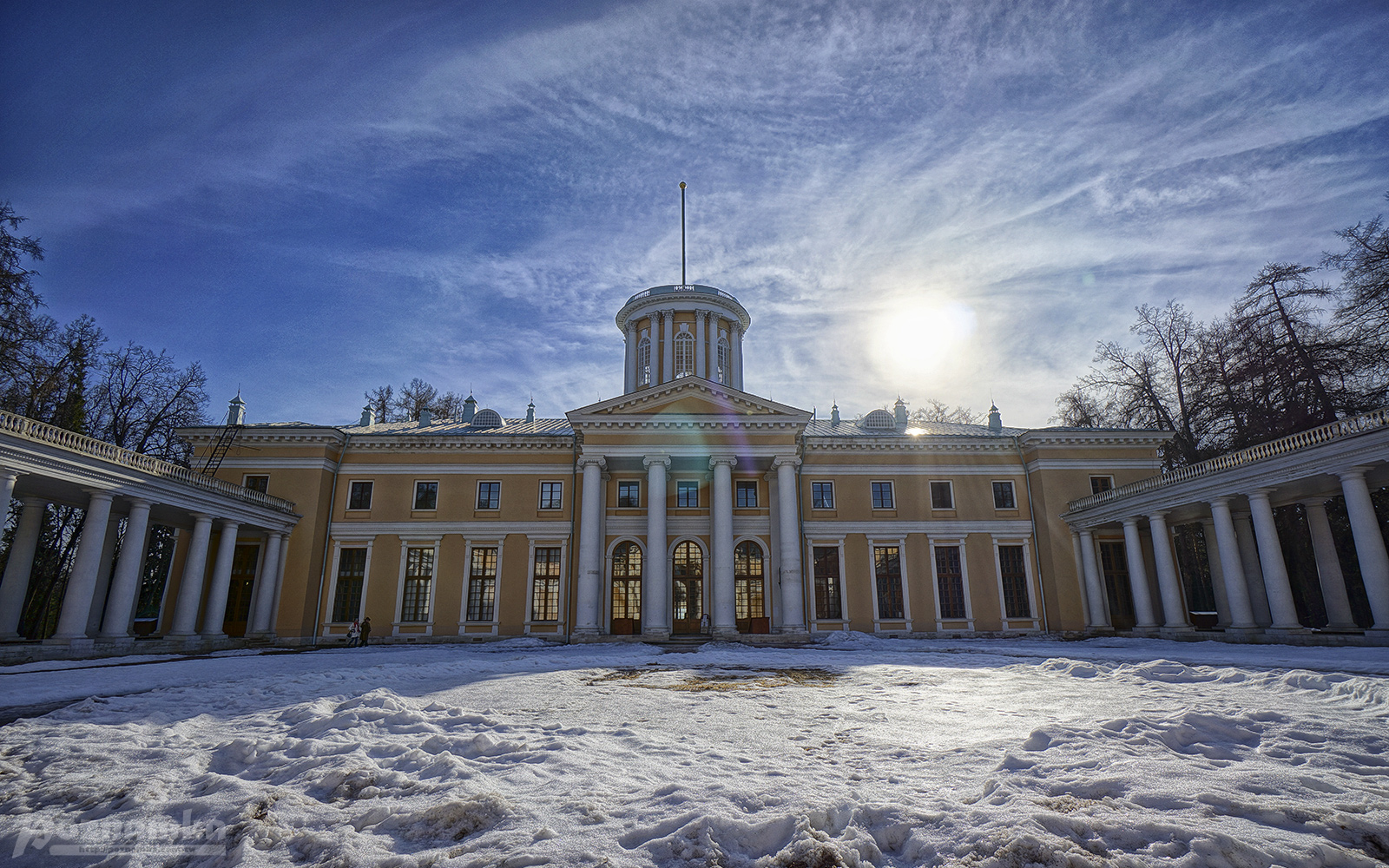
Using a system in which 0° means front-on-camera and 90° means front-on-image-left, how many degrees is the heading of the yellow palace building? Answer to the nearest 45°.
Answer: approximately 0°
